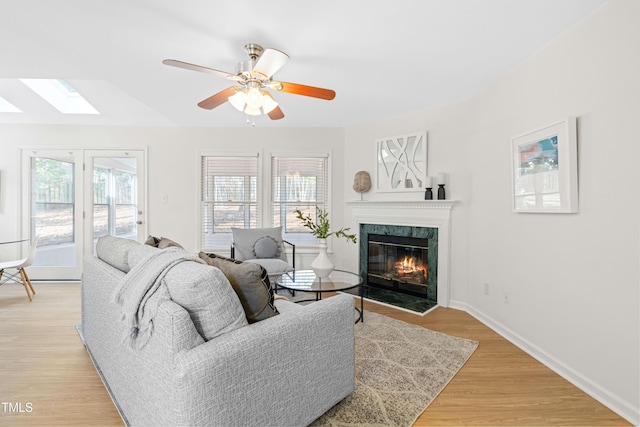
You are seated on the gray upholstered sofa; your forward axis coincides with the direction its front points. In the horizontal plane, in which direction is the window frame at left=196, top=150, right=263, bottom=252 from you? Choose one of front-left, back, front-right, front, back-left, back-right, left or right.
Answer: front-left

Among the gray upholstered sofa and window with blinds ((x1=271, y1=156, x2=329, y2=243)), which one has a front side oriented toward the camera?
the window with blinds

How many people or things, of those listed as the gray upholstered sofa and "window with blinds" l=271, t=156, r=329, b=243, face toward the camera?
1

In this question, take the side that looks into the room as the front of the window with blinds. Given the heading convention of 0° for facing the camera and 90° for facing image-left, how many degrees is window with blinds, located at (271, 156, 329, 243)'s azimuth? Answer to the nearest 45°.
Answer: approximately 0°

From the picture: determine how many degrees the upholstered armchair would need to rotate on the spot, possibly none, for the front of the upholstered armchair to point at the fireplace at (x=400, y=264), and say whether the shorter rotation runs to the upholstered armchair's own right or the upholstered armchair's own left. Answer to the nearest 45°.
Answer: approximately 45° to the upholstered armchair's own left

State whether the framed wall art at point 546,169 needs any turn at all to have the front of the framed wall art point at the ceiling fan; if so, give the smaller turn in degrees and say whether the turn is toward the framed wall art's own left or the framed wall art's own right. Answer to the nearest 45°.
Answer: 0° — it already faces it

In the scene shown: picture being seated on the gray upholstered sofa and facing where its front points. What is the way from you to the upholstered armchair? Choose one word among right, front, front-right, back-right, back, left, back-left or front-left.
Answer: front-left

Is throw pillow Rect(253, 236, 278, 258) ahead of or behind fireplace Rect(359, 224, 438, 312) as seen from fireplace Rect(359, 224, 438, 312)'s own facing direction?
ahead

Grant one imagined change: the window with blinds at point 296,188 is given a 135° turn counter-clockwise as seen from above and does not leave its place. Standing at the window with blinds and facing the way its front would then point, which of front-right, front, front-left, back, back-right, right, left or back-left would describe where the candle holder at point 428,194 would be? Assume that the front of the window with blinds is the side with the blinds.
right

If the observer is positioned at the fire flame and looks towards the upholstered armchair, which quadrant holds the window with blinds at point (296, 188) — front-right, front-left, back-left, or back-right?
front-right

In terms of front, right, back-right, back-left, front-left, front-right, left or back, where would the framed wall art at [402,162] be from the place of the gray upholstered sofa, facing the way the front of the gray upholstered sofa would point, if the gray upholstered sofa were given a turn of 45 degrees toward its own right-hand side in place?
front-left

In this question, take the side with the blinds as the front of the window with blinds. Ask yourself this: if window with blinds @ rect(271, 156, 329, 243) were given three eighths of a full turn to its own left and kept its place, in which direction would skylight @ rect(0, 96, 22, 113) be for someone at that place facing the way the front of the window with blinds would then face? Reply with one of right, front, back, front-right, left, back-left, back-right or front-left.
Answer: back-left

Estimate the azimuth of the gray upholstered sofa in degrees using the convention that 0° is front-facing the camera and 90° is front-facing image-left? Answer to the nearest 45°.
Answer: approximately 225°

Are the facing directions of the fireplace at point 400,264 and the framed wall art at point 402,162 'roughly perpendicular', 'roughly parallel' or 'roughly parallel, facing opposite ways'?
roughly parallel

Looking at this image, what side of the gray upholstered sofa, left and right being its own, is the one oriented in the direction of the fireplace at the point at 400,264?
front

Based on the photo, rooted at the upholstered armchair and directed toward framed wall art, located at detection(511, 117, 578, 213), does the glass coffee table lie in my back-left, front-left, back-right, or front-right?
front-right

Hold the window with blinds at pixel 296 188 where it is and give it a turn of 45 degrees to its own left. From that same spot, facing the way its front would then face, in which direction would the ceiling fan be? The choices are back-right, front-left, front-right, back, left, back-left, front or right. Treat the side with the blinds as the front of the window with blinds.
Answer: front-right

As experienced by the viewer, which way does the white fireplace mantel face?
facing the viewer and to the left of the viewer

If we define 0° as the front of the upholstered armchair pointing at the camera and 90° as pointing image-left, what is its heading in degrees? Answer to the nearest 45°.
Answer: approximately 315°

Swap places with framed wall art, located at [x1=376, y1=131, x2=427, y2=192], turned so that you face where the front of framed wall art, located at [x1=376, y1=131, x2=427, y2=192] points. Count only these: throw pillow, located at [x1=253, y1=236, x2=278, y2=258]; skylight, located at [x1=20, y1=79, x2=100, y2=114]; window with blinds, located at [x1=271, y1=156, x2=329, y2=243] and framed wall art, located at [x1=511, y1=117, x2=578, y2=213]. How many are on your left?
1

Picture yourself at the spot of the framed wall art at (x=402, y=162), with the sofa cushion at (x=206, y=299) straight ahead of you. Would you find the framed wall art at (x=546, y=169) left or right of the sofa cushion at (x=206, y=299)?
left
